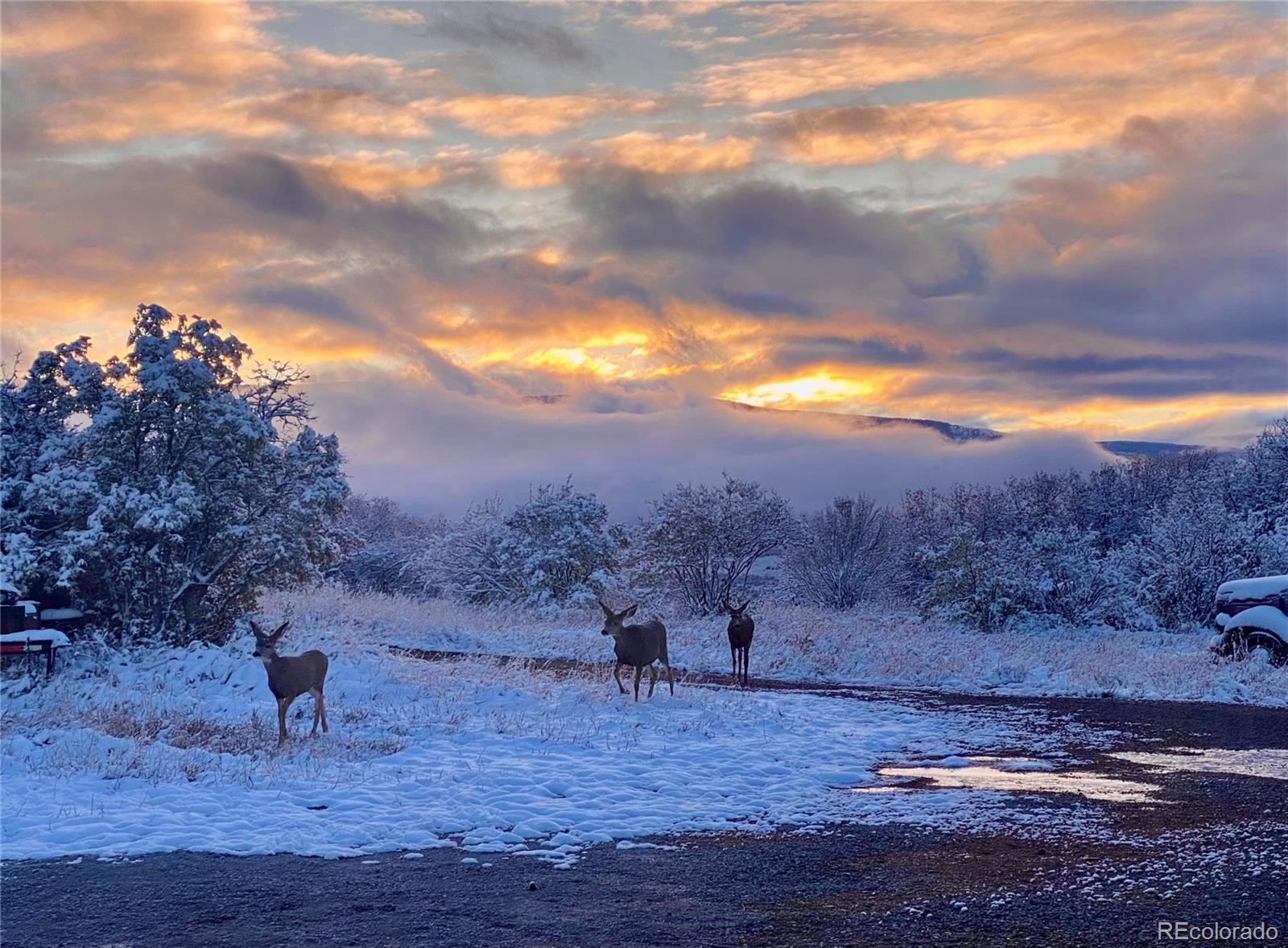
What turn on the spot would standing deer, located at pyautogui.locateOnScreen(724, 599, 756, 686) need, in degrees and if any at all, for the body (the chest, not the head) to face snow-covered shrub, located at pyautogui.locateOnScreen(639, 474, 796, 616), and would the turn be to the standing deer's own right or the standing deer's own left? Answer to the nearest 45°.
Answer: approximately 180°

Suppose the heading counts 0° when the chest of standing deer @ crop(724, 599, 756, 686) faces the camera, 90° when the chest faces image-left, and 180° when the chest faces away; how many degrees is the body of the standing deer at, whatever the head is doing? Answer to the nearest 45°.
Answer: approximately 0°

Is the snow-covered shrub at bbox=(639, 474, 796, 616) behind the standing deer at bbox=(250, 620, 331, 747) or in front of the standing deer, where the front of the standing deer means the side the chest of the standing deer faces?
behind

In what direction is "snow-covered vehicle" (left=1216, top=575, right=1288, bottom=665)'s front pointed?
to the viewer's left

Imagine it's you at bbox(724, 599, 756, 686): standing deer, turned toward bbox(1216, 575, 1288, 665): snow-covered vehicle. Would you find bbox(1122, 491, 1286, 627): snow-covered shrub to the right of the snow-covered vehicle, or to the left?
left

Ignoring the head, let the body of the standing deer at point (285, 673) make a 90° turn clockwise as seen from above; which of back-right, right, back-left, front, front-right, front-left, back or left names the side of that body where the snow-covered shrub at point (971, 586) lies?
right

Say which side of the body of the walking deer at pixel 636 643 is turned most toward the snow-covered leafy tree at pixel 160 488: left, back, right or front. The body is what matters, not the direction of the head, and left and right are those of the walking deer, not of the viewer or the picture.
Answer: right

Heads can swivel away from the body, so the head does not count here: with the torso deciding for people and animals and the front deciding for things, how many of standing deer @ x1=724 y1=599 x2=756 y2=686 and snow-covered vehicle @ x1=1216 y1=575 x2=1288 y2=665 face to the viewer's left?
1
